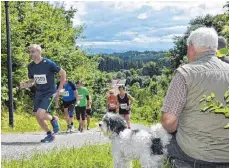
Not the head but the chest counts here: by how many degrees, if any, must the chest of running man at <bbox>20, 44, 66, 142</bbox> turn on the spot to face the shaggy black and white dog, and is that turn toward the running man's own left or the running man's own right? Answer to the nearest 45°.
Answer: approximately 45° to the running man's own left

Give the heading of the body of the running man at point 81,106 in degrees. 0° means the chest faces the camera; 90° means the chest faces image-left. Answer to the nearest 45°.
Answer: approximately 45°

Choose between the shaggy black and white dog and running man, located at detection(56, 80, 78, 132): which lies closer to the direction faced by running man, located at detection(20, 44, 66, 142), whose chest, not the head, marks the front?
the shaggy black and white dog

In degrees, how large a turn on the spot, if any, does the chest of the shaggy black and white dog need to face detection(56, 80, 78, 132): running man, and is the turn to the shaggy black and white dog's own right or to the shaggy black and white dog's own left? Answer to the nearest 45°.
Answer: approximately 90° to the shaggy black and white dog's own right

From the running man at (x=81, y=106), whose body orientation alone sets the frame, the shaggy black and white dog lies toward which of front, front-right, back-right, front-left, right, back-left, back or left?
front-left

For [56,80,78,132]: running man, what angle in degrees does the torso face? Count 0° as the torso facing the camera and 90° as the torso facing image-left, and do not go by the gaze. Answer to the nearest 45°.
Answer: approximately 45°

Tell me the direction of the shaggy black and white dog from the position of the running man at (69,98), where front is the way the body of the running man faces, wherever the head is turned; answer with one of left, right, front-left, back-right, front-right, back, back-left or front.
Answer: front-left

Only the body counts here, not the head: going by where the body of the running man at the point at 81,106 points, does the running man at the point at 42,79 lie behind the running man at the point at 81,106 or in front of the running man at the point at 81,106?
in front
